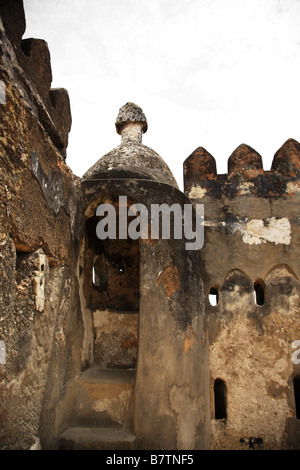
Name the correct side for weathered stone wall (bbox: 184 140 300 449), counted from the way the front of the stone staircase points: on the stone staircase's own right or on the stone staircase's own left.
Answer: on the stone staircase's own left

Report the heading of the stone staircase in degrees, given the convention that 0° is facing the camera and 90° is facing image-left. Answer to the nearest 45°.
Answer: approximately 0°
